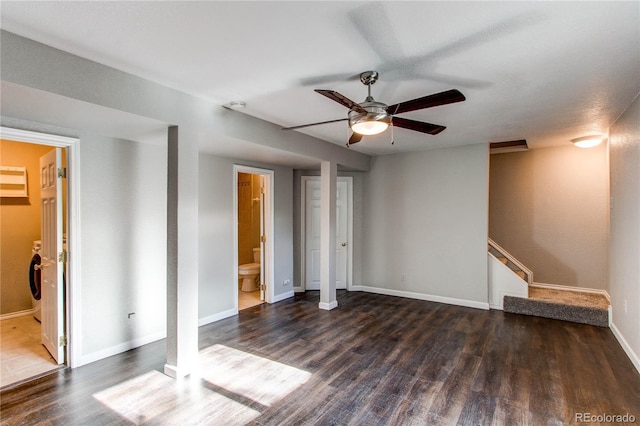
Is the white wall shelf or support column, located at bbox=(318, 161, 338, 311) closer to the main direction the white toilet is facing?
the white wall shelf

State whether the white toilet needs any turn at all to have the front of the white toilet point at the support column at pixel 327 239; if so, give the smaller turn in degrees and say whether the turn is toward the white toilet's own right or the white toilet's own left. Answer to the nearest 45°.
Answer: approximately 90° to the white toilet's own left

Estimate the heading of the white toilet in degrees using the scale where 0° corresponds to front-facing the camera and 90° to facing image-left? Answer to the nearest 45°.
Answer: approximately 45°
